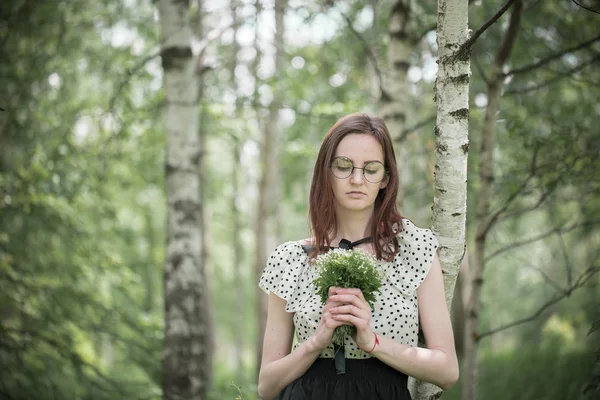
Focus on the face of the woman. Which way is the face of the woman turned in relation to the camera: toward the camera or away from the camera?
toward the camera

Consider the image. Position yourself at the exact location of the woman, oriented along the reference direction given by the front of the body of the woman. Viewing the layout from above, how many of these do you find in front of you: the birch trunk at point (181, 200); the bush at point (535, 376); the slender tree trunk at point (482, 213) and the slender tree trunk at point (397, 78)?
0

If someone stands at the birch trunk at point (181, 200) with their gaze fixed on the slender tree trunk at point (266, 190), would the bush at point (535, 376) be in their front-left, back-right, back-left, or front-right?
front-right

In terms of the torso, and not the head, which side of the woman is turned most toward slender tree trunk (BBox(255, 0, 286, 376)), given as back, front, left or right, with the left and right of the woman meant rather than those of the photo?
back

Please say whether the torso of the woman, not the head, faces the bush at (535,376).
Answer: no

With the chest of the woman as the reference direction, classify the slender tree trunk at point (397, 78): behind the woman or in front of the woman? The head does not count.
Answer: behind

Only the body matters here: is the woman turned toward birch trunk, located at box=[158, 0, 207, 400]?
no

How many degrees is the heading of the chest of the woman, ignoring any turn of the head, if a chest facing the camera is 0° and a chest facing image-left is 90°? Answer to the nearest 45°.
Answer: approximately 0°

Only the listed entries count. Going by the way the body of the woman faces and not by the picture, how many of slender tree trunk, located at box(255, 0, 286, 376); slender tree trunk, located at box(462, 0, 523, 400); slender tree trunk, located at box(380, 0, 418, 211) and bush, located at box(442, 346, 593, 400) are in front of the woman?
0
